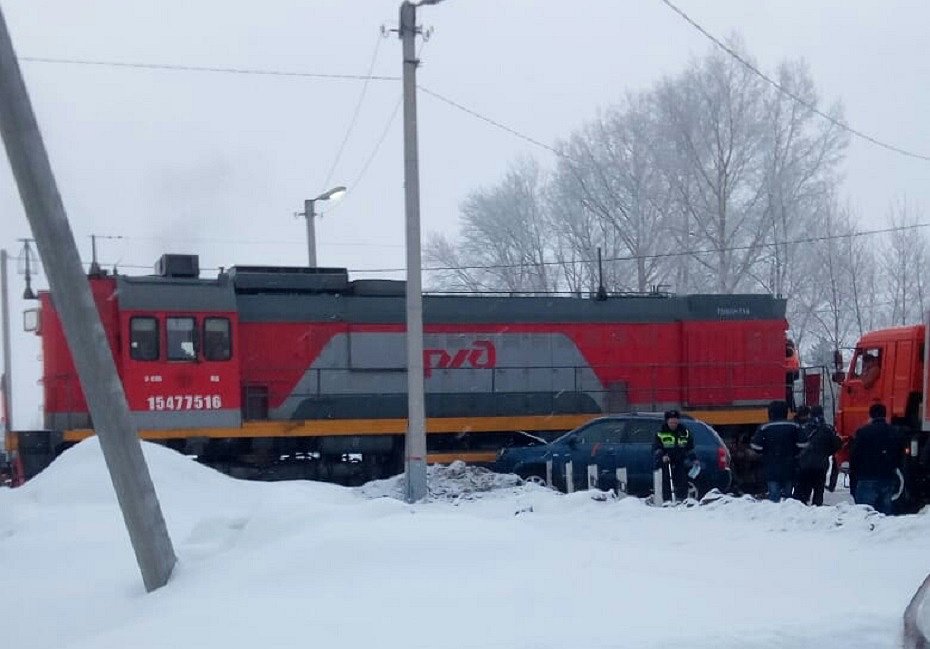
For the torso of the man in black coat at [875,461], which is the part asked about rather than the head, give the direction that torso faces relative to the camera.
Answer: away from the camera

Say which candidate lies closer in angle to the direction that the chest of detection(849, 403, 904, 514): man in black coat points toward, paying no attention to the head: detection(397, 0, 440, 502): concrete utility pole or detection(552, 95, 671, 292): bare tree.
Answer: the bare tree

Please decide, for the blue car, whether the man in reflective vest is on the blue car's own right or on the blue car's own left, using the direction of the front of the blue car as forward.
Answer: on the blue car's own left

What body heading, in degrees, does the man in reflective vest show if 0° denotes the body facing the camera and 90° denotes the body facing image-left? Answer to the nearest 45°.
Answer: approximately 0°

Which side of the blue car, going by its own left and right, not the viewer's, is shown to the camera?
left

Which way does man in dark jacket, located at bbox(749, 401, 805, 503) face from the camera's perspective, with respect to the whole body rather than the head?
away from the camera

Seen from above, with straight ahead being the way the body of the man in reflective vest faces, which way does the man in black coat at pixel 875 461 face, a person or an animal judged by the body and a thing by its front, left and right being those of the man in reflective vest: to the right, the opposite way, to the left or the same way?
the opposite way

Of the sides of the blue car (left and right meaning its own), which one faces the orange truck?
back

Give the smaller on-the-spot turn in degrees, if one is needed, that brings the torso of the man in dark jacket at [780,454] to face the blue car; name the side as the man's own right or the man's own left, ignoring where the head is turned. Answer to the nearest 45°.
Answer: approximately 45° to the man's own left

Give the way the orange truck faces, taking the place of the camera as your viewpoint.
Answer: facing to the left of the viewer

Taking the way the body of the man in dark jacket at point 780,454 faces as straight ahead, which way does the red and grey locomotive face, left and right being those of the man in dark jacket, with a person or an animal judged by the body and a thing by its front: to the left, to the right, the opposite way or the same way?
to the left

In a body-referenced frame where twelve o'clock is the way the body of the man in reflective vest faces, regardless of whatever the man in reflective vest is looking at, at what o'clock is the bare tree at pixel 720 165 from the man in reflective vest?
The bare tree is roughly at 6 o'clock from the man in reflective vest.

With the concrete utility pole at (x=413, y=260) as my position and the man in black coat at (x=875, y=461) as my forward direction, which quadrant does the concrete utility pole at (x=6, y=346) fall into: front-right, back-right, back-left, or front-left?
back-left

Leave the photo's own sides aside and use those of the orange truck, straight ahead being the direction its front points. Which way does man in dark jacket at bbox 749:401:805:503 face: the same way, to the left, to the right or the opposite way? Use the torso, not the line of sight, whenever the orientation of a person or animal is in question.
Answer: to the right

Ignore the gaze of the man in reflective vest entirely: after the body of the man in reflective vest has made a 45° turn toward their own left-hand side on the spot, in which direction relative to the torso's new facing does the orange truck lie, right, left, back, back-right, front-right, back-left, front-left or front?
left

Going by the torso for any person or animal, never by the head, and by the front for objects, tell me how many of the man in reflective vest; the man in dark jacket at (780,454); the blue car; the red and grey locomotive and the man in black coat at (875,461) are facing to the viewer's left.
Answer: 2

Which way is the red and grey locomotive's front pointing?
to the viewer's left
